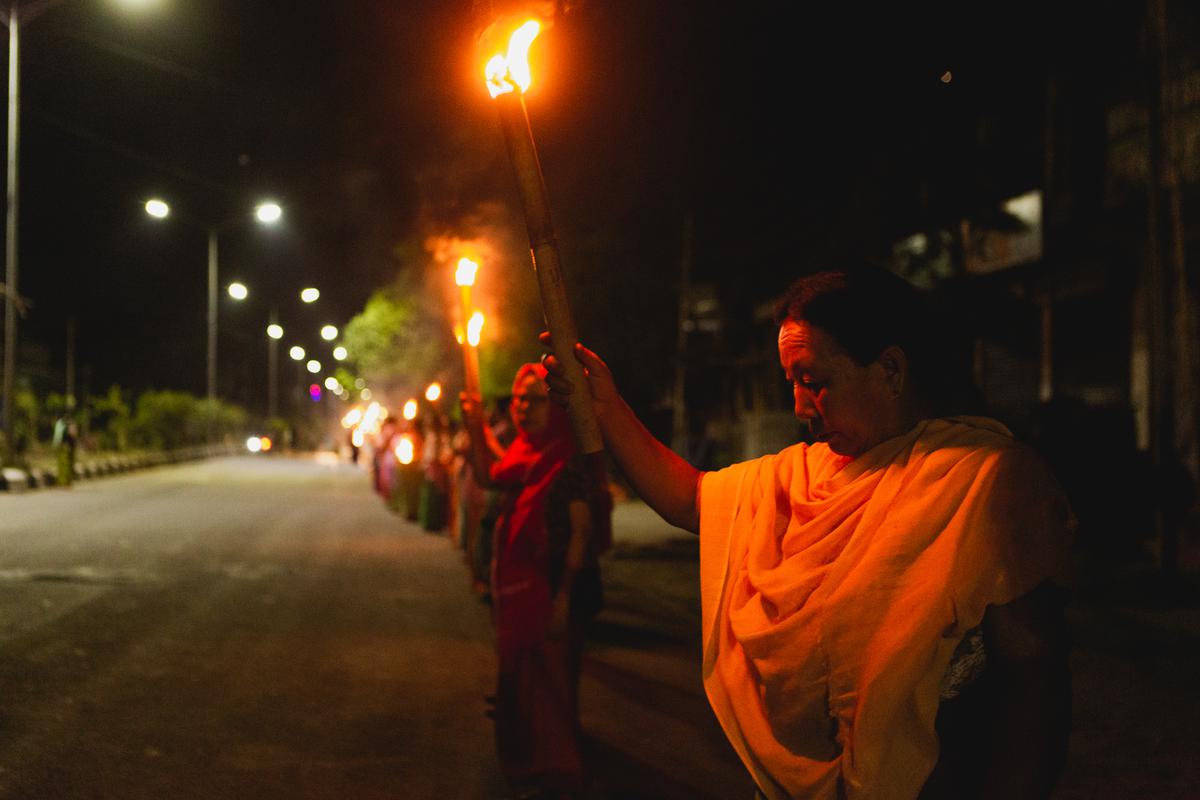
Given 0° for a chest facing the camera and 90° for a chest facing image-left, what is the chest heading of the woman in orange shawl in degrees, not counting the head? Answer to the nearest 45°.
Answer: approximately 45°

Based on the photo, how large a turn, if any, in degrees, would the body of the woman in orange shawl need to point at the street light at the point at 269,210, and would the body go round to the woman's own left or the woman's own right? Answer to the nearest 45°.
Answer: approximately 90° to the woman's own right

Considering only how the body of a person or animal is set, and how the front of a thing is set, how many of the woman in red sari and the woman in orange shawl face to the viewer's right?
0

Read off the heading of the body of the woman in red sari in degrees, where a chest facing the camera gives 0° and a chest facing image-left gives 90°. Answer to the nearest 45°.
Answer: approximately 45°

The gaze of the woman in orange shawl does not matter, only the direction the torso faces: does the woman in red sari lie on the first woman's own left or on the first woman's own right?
on the first woman's own right

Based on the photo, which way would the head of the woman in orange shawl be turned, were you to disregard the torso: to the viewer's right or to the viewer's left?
to the viewer's left

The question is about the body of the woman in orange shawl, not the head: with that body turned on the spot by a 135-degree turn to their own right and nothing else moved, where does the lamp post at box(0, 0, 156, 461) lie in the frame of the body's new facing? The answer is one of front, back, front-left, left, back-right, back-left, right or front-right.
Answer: front-left

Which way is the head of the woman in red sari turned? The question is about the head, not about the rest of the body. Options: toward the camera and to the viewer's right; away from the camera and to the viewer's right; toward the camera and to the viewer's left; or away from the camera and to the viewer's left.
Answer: toward the camera and to the viewer's left

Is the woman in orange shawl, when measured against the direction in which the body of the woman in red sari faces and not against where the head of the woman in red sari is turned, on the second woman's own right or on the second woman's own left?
on the second woman's own left
